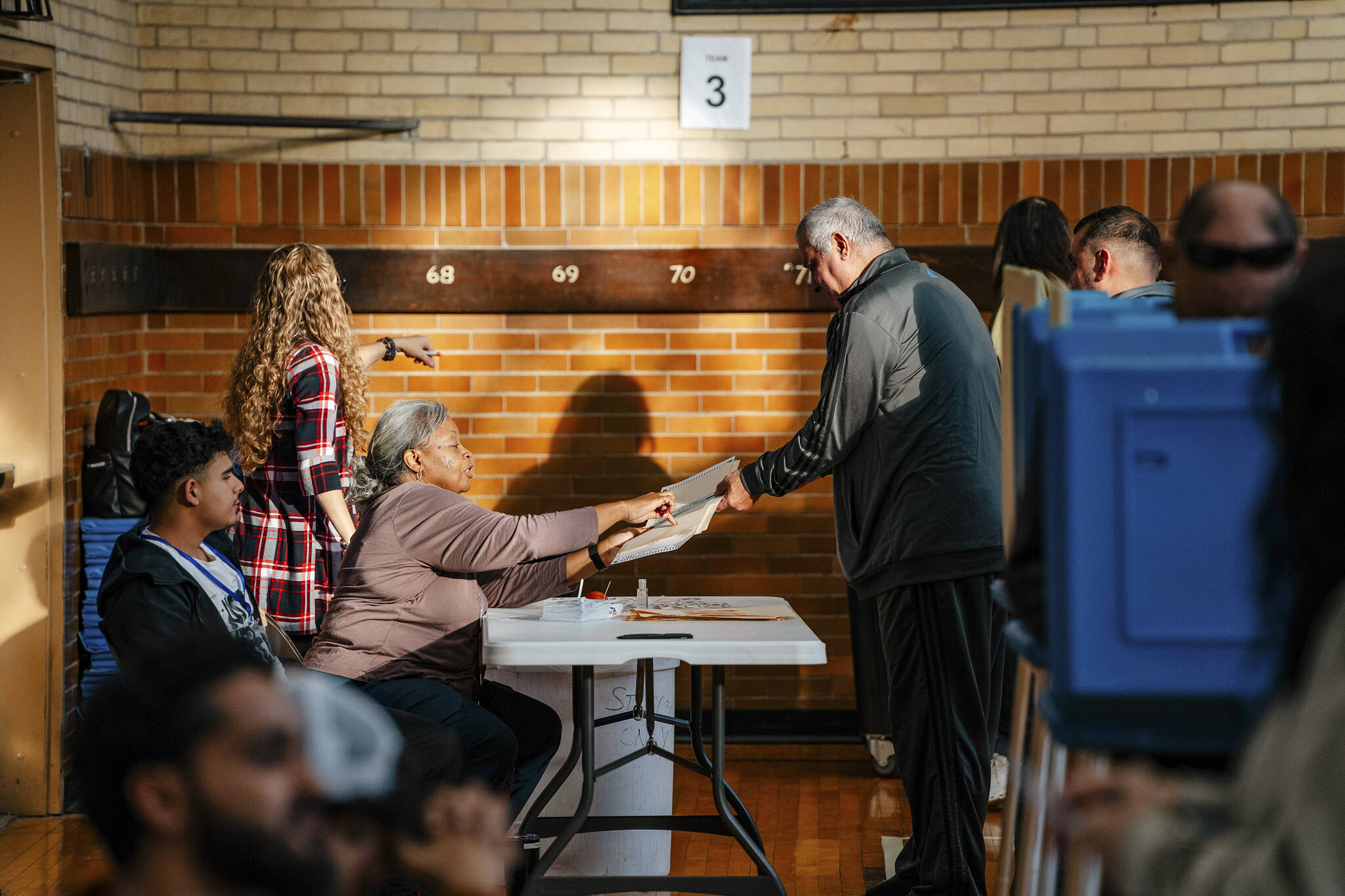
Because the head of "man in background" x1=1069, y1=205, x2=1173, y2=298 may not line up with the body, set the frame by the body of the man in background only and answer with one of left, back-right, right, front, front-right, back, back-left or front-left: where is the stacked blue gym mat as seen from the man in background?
front-left

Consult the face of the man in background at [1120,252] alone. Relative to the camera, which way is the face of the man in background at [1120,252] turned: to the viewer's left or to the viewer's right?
to the viewer's left

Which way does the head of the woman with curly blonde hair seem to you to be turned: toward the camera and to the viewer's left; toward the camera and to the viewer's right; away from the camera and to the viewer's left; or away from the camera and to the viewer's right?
away from the camera and to the viewer's right

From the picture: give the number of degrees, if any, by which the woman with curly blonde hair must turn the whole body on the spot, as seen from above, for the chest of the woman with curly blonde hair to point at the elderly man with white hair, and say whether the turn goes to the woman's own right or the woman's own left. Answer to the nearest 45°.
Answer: approximately 90° to the woman's own right

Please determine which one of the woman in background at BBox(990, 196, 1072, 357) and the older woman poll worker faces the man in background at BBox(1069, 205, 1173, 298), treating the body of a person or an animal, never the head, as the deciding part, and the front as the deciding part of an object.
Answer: the older woman poll worker

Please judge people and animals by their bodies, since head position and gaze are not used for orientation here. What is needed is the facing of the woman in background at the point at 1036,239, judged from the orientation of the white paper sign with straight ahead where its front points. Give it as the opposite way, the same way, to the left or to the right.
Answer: the opposite way

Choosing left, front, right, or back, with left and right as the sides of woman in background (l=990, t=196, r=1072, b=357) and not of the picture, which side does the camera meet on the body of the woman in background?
back

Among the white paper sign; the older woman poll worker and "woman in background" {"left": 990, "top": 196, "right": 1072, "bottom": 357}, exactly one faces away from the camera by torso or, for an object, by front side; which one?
the woman in background

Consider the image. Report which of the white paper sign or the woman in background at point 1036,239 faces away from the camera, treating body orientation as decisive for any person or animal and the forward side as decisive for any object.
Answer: the woman in background

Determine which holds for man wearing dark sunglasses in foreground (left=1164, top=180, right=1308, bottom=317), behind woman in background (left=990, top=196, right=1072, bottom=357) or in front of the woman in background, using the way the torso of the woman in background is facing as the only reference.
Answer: behind

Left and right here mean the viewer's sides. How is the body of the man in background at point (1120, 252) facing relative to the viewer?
facing away from the viewer and to the left of the viewer

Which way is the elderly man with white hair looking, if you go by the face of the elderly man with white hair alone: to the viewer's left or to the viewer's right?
to the viewer's left

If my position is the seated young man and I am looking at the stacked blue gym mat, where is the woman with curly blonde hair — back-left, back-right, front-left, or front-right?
front-right

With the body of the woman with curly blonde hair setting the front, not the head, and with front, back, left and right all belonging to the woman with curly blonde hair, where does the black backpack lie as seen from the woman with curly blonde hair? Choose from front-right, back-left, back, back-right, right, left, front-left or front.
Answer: left

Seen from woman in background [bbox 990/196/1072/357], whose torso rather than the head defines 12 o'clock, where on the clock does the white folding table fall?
The white folding table is roughly at 7 o'clock from the woman in background.

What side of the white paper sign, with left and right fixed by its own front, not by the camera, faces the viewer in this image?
front
